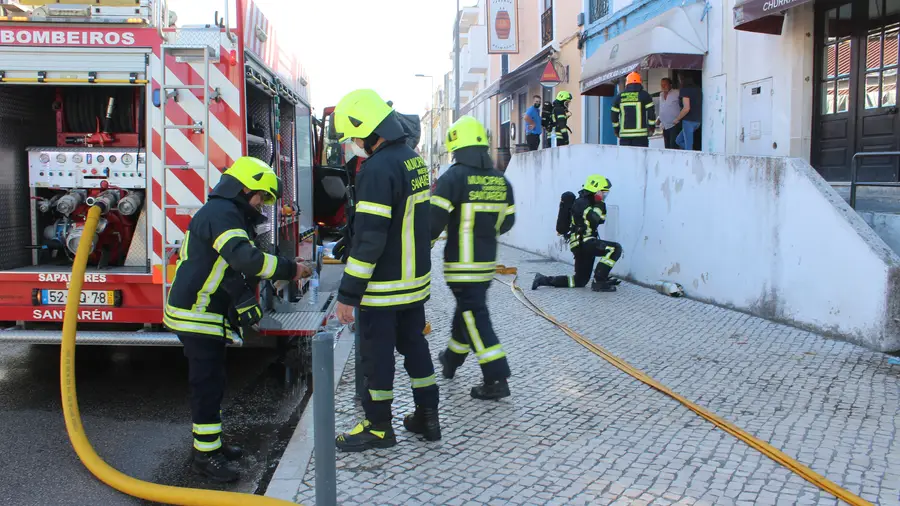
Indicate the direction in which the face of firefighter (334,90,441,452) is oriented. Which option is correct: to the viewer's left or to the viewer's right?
to the viewer's left

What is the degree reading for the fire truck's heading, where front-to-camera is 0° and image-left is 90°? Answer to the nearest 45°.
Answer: approximately 180°

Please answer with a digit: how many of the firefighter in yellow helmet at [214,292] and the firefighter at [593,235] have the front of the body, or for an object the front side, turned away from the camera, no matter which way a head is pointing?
0

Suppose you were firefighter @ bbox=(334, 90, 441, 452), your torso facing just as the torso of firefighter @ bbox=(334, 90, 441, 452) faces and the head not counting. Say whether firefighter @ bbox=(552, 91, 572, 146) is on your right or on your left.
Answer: on your right

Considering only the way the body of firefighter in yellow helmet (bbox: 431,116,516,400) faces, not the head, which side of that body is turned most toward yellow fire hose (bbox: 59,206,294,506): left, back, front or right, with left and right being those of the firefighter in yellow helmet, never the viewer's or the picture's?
left

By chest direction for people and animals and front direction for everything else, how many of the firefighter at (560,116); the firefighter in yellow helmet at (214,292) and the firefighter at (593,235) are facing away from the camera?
0

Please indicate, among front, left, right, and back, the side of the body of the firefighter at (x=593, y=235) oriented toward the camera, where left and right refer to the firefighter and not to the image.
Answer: right

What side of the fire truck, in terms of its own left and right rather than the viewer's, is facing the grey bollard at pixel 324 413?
back
